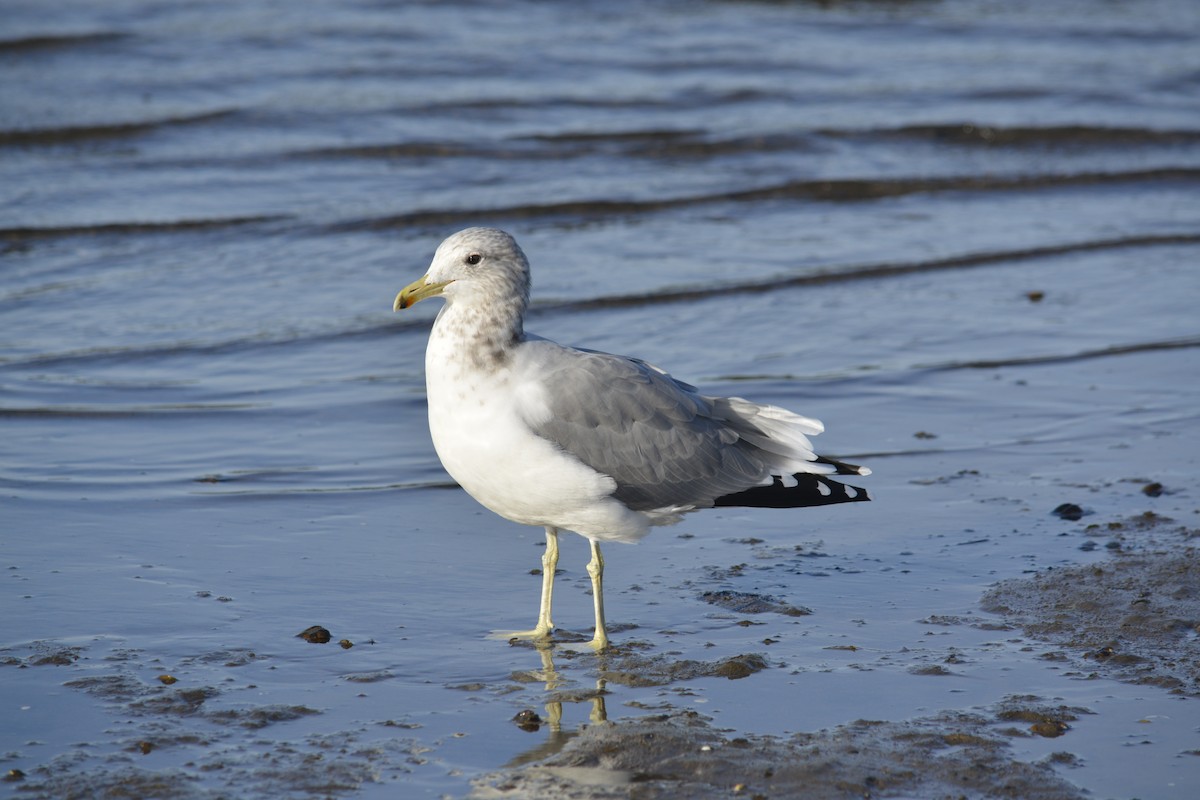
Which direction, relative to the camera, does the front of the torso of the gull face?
to the viewer's left
